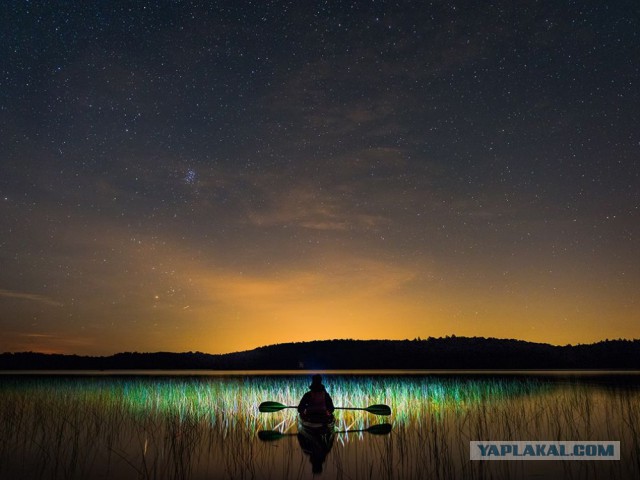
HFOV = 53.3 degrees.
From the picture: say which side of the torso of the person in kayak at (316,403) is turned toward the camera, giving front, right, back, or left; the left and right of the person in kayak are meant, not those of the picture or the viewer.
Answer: back
